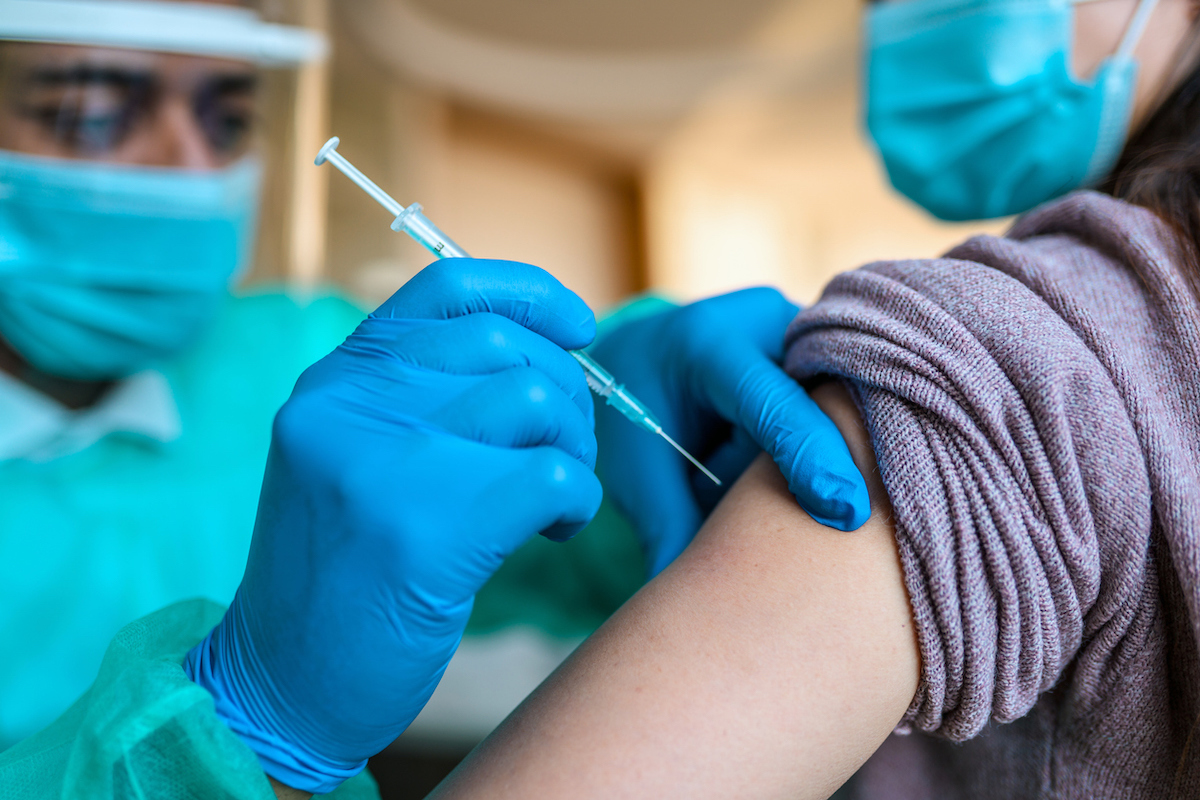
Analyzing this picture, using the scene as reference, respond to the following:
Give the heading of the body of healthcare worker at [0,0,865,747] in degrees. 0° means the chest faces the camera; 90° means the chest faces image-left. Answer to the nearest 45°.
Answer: approximately 315°

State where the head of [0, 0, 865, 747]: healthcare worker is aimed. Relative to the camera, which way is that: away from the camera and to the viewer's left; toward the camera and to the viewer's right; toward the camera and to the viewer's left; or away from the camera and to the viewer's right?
toward the camera and to the viewer's right

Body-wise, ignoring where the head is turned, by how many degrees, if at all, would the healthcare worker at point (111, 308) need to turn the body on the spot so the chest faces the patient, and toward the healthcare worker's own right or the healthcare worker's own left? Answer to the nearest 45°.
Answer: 0° — they already face them
